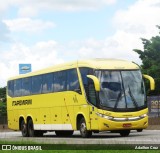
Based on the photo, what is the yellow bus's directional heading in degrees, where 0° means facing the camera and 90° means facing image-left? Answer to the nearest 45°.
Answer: approximately 315°
